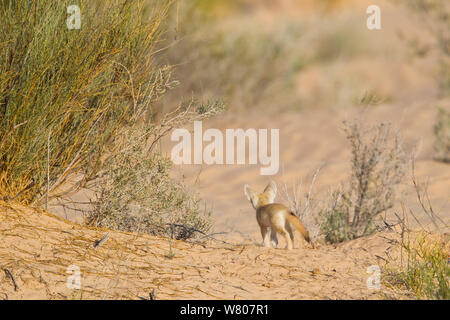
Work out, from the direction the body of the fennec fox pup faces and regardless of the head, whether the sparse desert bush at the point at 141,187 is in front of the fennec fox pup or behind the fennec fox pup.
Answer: in front

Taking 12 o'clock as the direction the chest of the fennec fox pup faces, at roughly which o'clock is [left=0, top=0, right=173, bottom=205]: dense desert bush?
The dense desert bush is roughly at 10 o'clock from the fennec fox pup.

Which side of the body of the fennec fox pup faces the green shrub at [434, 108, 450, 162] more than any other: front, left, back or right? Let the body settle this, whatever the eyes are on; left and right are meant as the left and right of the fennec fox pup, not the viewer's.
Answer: right

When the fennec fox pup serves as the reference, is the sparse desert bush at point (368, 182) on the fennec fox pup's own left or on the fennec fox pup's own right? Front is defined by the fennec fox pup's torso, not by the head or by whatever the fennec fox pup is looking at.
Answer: on the fennec fox pup's own right

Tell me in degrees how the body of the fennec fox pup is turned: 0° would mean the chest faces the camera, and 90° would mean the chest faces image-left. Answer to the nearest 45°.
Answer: approximately 135°

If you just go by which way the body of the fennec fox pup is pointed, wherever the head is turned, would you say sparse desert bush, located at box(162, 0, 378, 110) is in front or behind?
in front
